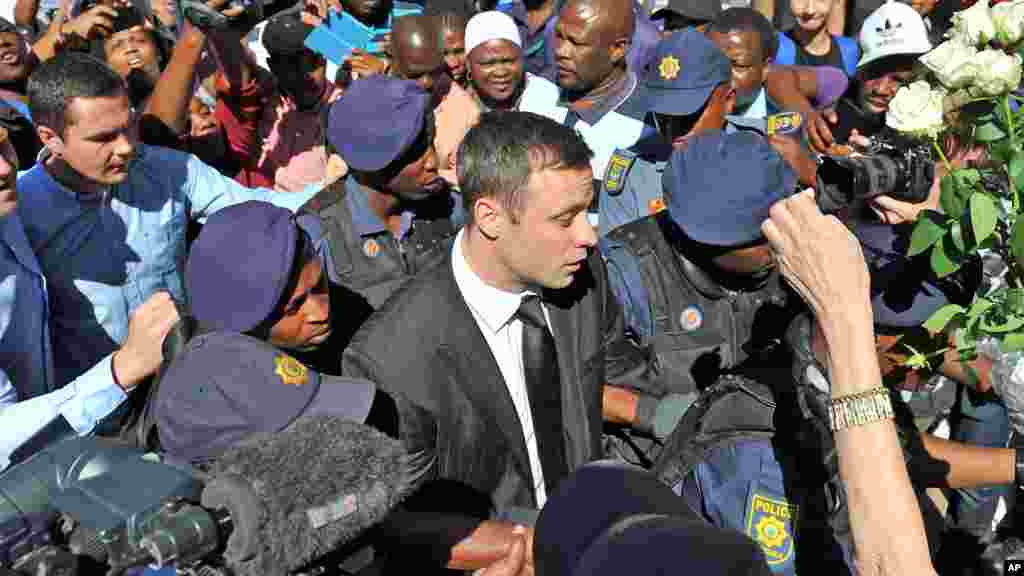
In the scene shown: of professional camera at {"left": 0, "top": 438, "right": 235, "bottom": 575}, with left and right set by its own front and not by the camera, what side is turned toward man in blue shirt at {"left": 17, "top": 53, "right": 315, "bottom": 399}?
left

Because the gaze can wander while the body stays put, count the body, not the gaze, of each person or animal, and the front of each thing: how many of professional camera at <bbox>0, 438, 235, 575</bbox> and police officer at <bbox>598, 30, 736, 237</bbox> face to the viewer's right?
1

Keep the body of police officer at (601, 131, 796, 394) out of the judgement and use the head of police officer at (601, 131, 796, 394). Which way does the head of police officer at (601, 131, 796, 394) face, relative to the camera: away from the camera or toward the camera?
toward the camera

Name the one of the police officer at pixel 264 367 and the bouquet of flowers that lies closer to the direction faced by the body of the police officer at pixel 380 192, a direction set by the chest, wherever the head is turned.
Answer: the bouquet of flowers

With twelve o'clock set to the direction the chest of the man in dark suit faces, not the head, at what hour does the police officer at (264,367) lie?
The police officer is roughly at 3 o'clock from the man in dark suit.

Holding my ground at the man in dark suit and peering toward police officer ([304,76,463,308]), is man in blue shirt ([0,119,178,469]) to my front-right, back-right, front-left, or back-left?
front-left

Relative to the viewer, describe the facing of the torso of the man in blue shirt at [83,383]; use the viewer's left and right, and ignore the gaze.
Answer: facing to the right of the viewer

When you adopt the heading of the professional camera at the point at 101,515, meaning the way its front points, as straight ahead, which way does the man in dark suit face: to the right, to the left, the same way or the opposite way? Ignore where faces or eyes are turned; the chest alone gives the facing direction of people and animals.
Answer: to the right

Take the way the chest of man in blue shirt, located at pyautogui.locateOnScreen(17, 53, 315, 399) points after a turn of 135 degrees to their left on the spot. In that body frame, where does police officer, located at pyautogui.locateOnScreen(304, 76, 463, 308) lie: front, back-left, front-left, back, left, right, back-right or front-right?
right

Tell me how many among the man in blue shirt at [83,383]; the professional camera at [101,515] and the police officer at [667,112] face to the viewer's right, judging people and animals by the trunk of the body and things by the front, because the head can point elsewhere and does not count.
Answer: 2

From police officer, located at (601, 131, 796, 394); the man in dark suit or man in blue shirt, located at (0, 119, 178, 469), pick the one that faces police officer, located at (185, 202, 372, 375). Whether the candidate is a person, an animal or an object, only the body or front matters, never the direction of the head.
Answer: the man in blue shirt

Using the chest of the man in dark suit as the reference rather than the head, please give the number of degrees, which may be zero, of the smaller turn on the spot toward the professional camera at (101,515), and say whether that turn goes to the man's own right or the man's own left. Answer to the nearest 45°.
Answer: approximately 45° to the man's own right

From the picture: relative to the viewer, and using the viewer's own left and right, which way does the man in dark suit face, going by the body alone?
facing the viewer and to the right of the viewer

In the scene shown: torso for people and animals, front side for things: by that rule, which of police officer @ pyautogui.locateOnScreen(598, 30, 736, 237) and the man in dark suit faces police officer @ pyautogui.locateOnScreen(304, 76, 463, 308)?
police officer @ pyautogui.locateOnScreen(598, 30, 736, 237)

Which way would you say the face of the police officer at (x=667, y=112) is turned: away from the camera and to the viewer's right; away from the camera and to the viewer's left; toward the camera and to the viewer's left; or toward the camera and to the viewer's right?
toward the camera and to the viewer's left

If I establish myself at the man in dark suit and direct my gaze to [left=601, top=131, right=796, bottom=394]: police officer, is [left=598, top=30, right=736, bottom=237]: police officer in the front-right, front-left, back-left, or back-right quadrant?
front-left

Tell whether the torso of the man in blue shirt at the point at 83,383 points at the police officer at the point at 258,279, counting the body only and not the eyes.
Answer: yes

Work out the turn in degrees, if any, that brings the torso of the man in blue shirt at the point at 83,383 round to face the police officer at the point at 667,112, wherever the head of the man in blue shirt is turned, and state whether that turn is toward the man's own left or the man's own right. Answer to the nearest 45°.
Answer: approximately 45° to the man's own left

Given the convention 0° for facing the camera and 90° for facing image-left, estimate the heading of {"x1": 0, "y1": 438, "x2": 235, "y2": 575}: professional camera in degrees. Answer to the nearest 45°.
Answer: approximately 270°
